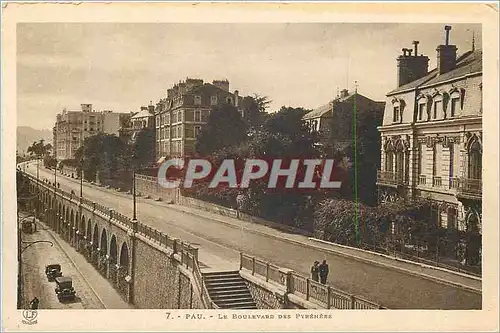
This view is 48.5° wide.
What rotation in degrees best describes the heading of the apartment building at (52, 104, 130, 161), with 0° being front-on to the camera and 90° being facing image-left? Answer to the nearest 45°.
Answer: approximately 45°

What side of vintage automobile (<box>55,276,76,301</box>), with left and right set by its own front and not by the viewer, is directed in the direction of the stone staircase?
left
